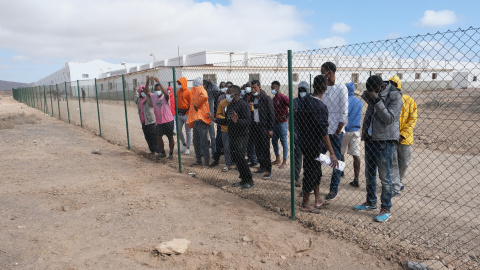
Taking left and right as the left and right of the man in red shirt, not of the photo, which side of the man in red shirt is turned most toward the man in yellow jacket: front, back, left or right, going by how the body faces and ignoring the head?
left

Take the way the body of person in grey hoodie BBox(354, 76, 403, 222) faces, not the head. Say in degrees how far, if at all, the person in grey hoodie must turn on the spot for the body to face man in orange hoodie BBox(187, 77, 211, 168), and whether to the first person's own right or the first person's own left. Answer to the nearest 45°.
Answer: approximately 90° to the first person's own right

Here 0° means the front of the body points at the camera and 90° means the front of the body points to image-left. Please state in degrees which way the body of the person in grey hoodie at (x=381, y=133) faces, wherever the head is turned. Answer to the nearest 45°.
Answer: approximately 45°

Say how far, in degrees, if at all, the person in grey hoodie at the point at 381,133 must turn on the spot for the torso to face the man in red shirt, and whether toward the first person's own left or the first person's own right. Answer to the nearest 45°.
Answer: approximately 90° to the first person's own right

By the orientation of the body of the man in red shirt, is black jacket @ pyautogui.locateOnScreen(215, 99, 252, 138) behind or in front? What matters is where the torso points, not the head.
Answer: in front

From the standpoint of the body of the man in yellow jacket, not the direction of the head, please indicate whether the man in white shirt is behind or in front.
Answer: in front
